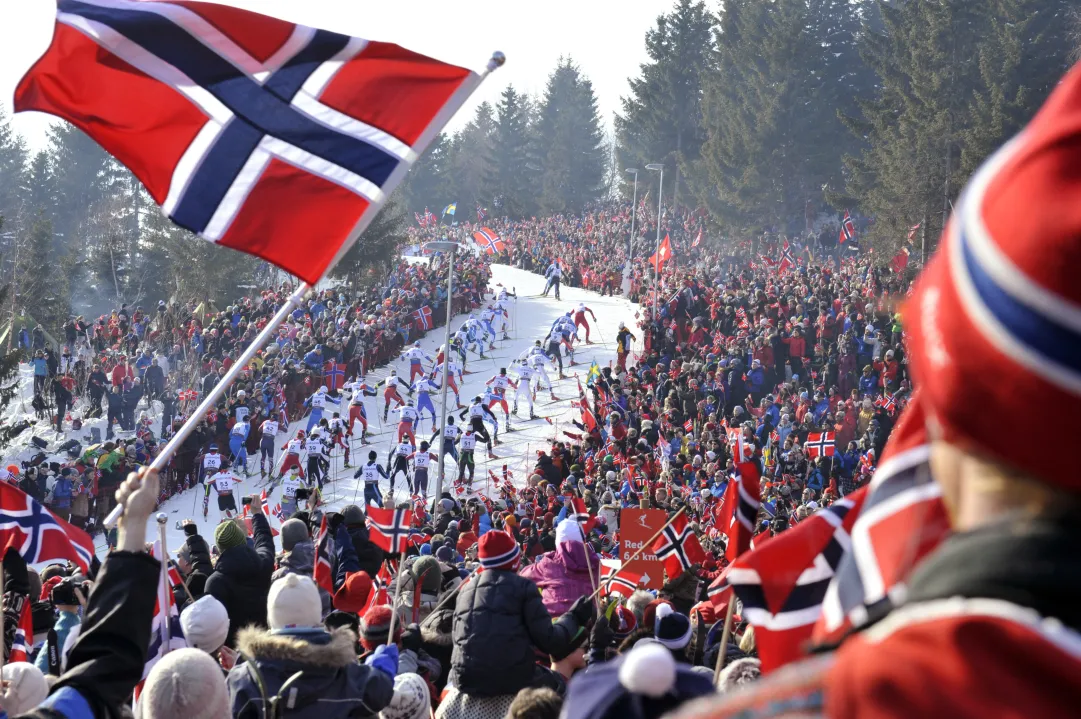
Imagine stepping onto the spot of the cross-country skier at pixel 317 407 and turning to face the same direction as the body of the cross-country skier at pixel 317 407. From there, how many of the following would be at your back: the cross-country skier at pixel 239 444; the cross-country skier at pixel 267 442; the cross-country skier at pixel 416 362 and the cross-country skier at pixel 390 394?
2

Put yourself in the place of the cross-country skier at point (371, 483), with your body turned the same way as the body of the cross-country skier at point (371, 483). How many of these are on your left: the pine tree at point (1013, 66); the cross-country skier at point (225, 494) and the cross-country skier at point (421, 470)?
1
